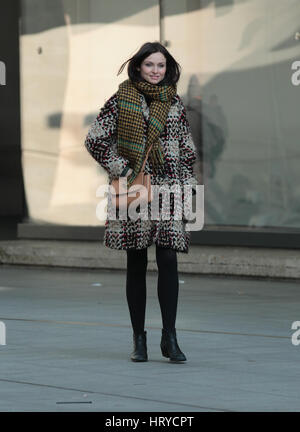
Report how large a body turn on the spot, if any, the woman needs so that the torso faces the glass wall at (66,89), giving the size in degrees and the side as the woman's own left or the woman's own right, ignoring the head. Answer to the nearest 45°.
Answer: approximately 180°

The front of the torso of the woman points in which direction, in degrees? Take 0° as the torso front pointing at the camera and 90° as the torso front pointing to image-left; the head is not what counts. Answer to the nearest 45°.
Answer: approximately 0°

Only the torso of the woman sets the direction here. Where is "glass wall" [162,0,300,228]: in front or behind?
behind

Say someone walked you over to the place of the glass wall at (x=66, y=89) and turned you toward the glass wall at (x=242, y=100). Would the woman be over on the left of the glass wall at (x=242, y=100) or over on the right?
right
